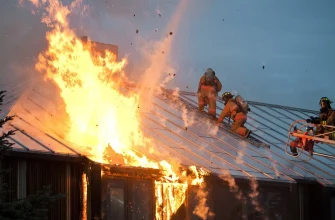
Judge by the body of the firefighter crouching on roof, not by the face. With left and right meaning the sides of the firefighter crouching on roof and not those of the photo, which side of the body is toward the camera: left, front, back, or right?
left
